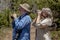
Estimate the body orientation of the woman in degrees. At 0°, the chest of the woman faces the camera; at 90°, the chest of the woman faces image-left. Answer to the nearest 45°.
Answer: approximately 90°
